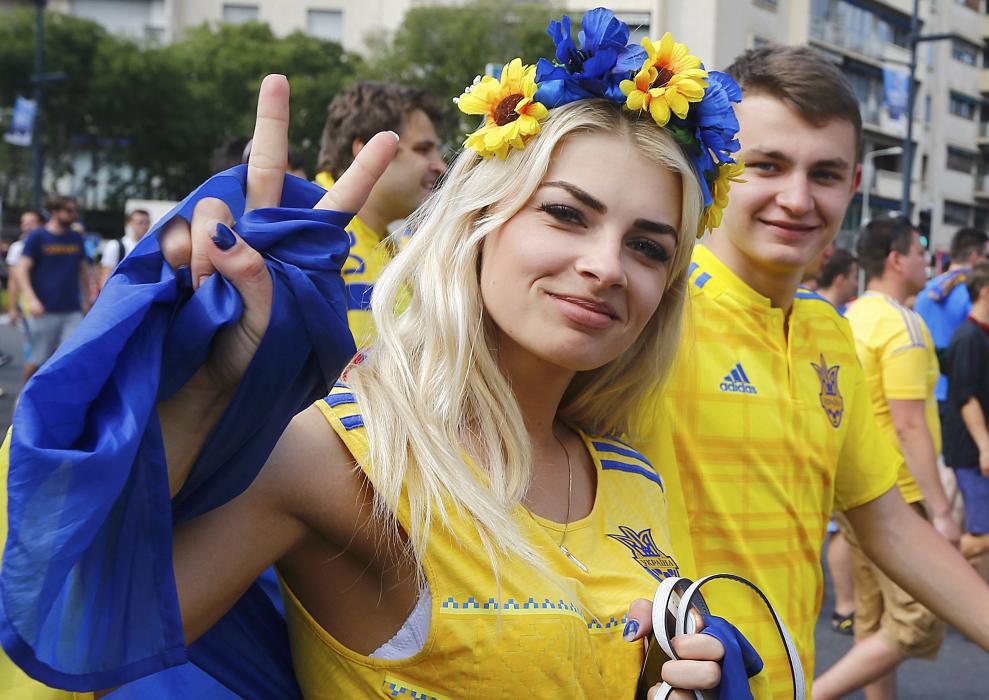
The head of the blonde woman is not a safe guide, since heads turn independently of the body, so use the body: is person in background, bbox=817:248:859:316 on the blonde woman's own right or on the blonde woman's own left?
on the blonde woman's own left

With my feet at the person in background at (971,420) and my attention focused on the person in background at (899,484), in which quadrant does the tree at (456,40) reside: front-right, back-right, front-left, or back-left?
back-right

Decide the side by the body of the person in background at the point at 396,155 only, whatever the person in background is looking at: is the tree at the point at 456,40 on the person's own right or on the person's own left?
on the person's own left

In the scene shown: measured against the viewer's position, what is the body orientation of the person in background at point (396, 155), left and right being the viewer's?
facing to the right of the viewer

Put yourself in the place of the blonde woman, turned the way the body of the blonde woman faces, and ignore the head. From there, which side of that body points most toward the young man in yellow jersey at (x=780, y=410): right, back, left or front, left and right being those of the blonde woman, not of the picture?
left
